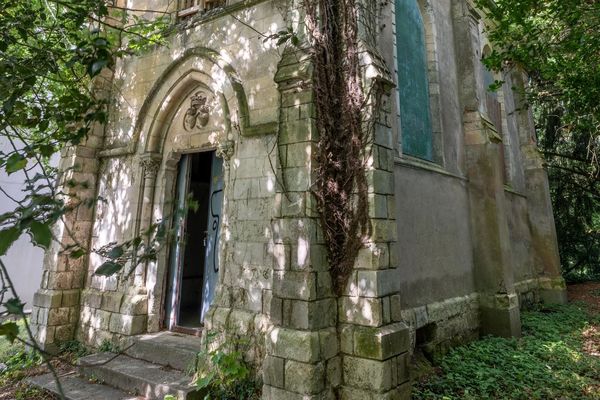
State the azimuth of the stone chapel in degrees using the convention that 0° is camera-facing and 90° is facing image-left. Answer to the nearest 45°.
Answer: approximately 45°
